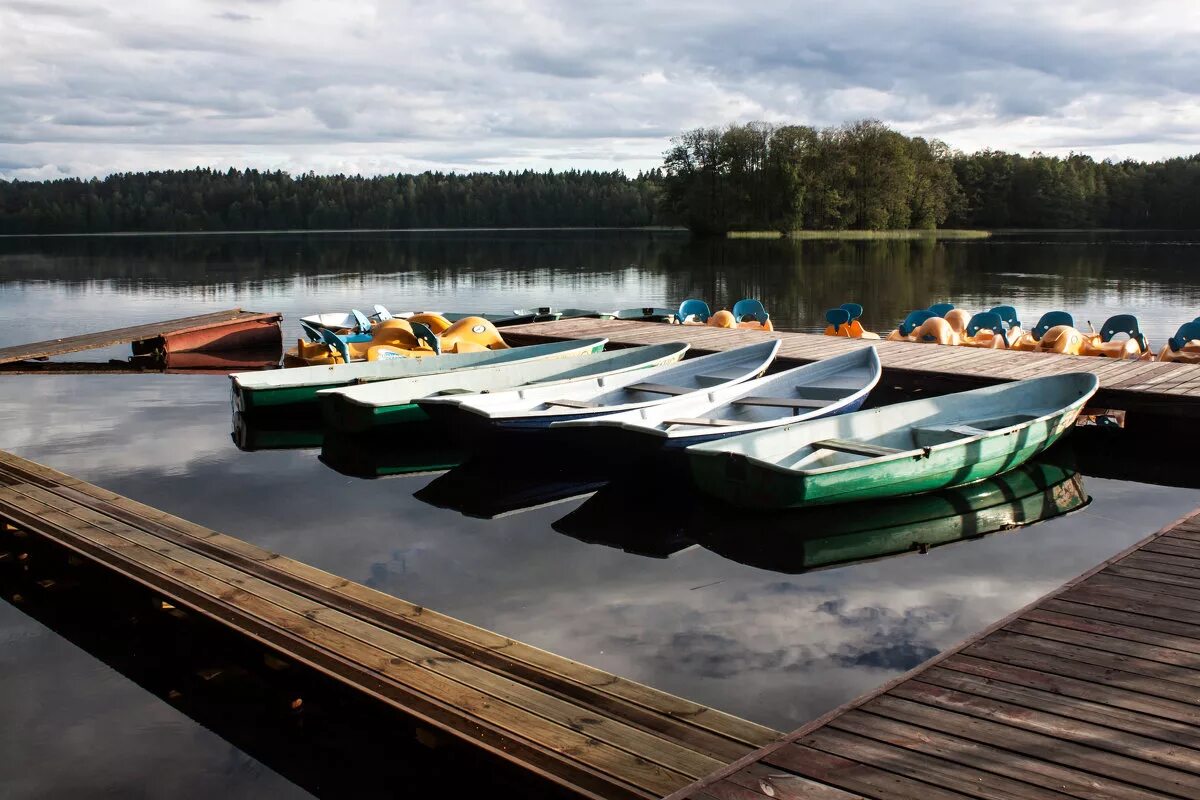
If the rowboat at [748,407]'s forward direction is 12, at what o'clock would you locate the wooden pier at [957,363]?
The wooden pier is roughly at 12 o'clock from the rowboat.

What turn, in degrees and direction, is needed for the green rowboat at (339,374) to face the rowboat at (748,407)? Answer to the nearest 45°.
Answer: approximately 90° to its right

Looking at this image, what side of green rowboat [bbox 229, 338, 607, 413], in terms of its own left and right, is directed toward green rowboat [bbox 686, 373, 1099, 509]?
right

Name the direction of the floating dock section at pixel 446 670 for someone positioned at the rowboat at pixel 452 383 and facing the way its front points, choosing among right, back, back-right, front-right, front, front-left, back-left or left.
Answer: back-right

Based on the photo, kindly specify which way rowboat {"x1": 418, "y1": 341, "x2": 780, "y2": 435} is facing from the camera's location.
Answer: facing away from the viewer and to the right of the viewer

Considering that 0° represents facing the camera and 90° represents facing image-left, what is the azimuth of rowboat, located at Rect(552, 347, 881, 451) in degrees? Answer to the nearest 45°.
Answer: approximately 225°

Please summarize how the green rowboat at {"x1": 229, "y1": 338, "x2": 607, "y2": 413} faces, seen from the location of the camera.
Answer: facing away from the viewer and to the right of the viewer

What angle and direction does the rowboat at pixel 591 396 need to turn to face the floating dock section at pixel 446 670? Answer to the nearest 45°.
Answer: approximately 135° to its right

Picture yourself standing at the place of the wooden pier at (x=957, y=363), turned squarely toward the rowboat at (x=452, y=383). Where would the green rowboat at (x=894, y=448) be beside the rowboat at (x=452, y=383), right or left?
left

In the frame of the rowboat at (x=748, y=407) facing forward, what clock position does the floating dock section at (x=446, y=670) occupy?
The floating dock section is roughly at 5 o'clock from the rowboat.

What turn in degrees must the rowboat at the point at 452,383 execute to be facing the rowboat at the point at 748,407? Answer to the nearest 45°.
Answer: approximately 90° to its right

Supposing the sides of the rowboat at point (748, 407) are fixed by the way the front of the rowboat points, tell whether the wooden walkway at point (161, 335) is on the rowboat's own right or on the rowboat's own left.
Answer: on the rowboat's own left
